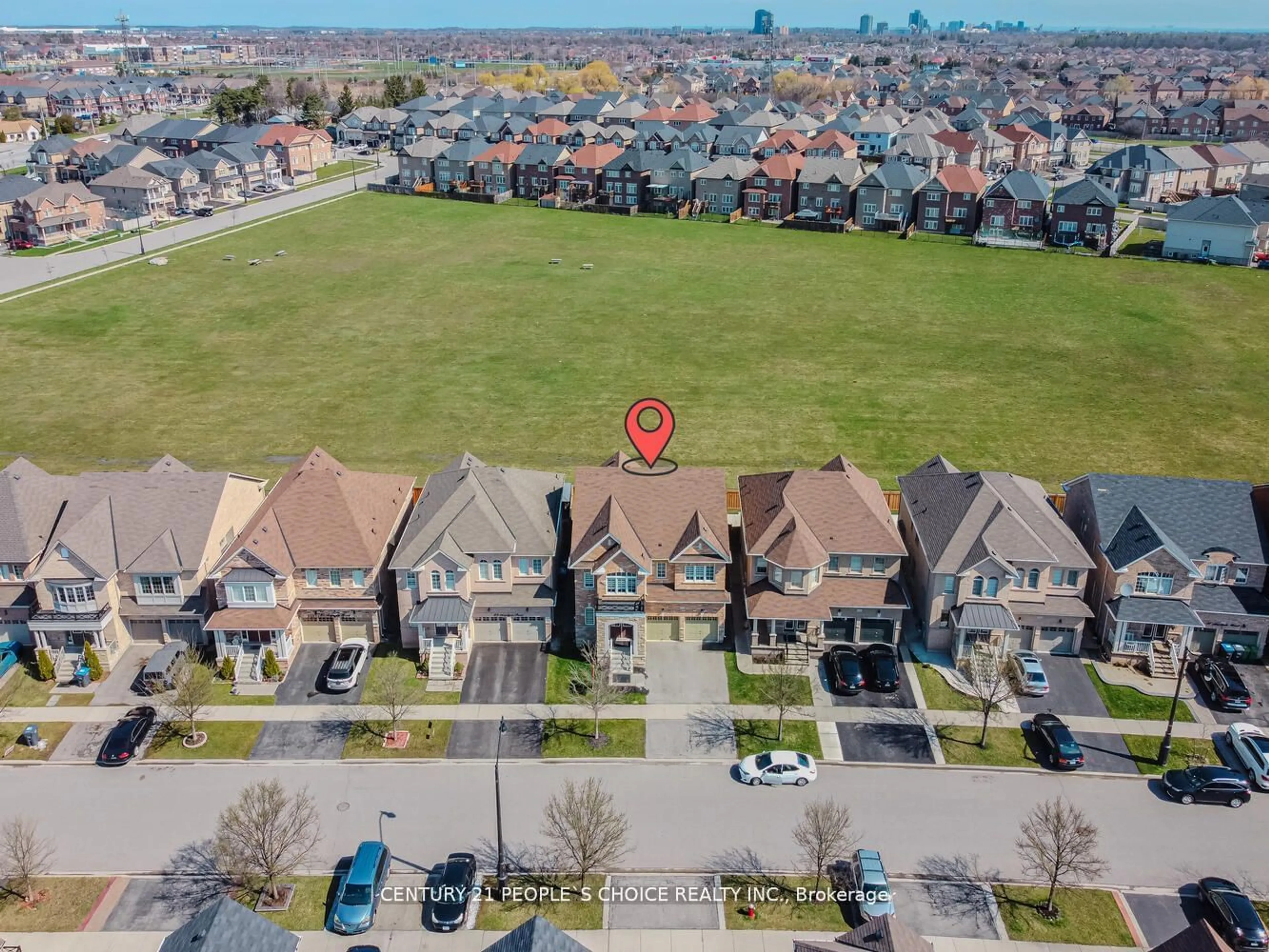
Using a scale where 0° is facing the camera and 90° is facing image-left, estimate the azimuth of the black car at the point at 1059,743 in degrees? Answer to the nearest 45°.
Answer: approximately 135°

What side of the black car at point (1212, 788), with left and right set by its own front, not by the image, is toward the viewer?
left

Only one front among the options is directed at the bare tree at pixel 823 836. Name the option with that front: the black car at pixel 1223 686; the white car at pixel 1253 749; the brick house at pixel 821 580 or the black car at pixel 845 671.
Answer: the brick house

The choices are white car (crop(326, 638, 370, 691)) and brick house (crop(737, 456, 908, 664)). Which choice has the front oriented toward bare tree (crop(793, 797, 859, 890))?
the brick house

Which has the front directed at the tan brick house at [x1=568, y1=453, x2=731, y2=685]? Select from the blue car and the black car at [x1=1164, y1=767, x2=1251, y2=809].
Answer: the black car

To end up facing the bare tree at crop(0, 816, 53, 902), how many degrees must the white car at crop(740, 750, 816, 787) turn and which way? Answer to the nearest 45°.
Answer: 0° — it already faces it

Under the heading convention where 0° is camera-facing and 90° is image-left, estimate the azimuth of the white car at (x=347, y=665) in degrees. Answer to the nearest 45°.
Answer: approximately 225°

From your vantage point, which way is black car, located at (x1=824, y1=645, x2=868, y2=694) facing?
away from the camera

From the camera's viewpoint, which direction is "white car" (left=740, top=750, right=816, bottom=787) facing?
to the viewer's left

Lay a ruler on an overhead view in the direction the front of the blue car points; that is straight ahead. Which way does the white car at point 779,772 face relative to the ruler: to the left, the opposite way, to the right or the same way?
to the right

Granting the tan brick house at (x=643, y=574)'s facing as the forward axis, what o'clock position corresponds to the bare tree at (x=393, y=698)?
The bare tree is roughly at 2 o'clock from the tan brick house.

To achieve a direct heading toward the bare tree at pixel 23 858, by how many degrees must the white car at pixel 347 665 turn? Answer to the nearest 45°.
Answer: approximately 180°
